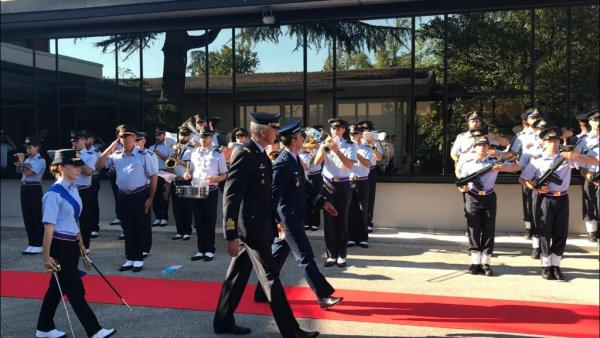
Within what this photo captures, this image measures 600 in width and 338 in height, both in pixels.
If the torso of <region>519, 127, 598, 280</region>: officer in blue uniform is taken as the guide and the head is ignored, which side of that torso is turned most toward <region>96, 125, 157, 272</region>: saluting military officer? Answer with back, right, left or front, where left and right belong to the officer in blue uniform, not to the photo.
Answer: right

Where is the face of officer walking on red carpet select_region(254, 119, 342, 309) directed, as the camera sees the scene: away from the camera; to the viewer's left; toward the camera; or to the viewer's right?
to the viewer's right

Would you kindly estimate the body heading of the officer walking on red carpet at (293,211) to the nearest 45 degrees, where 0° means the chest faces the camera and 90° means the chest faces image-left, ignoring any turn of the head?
approximately 270°

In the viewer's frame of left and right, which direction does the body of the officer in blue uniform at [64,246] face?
facing to the right of the viewer

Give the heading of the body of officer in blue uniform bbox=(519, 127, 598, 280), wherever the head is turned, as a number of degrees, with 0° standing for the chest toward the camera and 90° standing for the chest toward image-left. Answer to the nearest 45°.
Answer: approximately 0°

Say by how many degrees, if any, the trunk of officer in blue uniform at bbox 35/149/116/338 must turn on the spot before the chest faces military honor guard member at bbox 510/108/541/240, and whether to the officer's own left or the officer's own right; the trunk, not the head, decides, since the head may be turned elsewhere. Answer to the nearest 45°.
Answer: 0° — they already face them

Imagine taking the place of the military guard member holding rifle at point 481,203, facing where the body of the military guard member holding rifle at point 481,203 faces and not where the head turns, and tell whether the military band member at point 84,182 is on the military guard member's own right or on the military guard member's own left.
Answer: on the military guard member's own right

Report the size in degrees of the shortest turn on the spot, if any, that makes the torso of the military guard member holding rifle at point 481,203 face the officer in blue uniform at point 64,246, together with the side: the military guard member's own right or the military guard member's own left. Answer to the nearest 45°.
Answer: approximately 45° to the military guard member's own right

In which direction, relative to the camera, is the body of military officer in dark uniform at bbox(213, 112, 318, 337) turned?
to the viewer's right

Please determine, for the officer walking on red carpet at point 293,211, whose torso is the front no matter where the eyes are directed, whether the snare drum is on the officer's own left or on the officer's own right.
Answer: on the officer's own left
